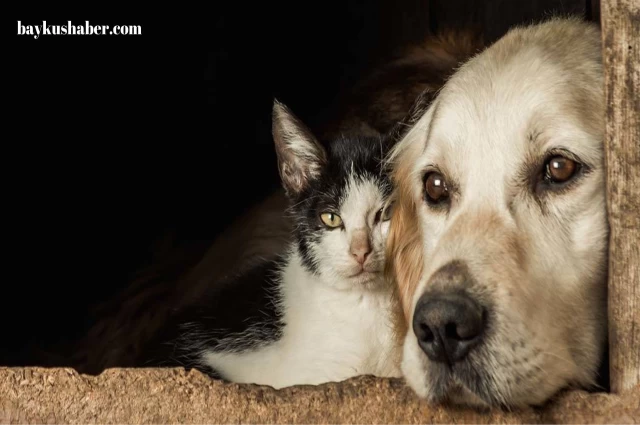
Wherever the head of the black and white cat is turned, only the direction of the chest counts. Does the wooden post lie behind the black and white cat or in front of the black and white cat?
in front

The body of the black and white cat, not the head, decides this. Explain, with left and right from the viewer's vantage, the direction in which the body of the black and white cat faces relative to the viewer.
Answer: facing the viewer and to the right of the viewer
